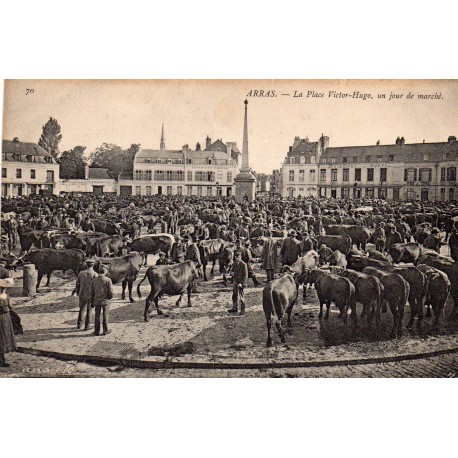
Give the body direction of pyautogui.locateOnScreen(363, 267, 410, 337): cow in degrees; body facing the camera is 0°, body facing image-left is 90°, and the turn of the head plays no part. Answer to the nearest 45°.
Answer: approximately 135°

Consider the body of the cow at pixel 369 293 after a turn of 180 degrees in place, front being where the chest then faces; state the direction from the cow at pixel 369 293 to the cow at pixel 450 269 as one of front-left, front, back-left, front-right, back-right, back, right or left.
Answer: left

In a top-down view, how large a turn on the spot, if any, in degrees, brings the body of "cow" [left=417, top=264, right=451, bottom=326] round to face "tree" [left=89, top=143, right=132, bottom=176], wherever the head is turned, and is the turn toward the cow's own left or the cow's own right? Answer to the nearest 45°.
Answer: approximately 45° to the cow's own left

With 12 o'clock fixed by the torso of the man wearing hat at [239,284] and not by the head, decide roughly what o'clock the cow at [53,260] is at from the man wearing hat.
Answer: The cow is roughly at 2 o'clock from the man wearing hat.
